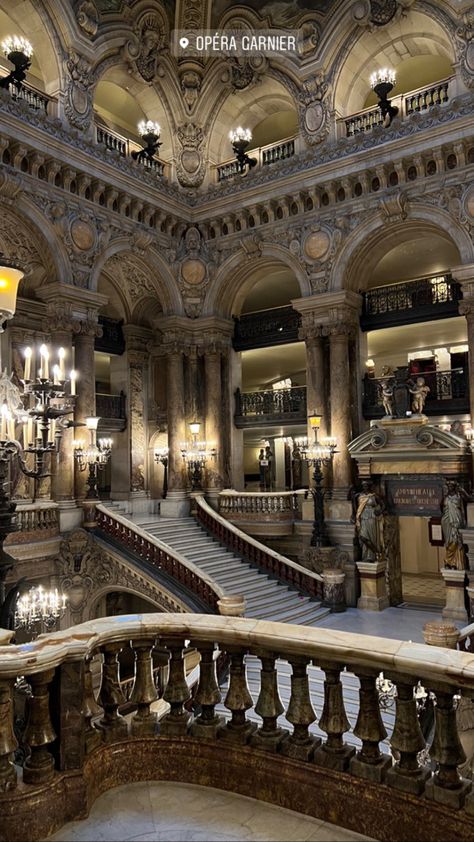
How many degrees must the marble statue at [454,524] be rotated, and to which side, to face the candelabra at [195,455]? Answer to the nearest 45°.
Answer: approximately 45° to its right

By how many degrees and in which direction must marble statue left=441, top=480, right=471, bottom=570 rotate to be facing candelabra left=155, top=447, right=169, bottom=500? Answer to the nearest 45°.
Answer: approximately 135° to its right

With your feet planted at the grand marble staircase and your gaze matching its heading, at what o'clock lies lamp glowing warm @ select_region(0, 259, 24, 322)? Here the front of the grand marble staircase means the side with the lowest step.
The lamp glowing warm is roughly at 2 o'clock from the grand marble staircase.

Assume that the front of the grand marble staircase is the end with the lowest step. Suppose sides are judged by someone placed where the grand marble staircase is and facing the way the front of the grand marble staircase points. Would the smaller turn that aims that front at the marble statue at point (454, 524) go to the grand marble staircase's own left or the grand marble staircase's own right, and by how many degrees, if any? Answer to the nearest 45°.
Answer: approximately 45° to the grand marble staircase's own left

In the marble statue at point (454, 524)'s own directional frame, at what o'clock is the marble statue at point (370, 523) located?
the marble statue at point (370, 523) is roughly at 2 o'clock from the marble statue at point (454, 524).
